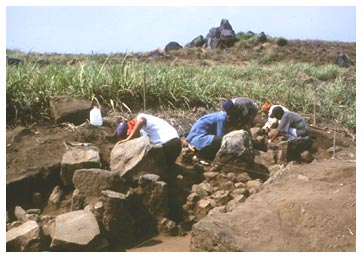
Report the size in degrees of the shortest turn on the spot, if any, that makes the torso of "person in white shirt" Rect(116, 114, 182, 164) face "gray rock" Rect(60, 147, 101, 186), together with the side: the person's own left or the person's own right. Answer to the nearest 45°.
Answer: approximately 45° to the person's own left

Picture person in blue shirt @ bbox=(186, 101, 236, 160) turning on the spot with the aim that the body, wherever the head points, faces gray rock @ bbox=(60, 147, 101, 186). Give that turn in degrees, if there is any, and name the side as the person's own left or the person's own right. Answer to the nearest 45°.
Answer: approximately 135° to the person's own right

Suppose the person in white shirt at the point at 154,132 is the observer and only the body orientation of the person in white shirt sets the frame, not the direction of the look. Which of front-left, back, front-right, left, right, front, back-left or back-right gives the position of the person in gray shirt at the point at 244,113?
back-right

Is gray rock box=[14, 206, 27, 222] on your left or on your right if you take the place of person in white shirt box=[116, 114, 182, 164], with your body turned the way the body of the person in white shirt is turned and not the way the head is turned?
on your left

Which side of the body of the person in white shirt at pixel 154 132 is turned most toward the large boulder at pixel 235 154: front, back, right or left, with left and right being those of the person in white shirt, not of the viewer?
back

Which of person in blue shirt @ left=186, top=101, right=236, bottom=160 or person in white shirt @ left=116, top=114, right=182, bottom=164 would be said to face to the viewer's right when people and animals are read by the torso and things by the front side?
the person in blue shirt

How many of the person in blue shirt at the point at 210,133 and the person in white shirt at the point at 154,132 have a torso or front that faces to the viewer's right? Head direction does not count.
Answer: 1

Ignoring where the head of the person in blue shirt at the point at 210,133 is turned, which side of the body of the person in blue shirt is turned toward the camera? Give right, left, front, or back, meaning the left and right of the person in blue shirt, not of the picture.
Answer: right

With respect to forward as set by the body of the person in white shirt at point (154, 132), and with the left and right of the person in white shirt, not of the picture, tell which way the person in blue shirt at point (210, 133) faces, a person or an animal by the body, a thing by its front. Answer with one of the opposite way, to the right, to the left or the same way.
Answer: the opposite way

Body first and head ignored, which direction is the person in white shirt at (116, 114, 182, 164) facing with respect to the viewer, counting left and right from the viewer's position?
facing to the left of the viewer
